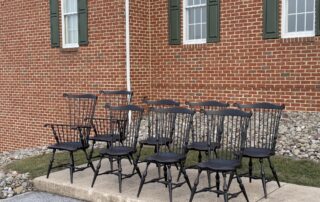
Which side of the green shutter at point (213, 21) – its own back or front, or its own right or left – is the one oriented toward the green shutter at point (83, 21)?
right

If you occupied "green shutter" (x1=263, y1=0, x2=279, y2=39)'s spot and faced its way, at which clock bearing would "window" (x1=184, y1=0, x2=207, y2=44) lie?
The window is roughly at 4 o'clock from the green shutter.

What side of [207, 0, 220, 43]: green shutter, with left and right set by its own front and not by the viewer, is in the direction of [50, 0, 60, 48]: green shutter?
right

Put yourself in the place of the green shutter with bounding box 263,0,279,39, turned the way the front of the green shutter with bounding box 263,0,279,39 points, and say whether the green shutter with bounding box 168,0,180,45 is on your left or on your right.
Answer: on your right

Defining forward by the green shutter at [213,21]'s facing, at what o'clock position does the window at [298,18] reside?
The window is roughly at 10 o'clock from the green shutter.

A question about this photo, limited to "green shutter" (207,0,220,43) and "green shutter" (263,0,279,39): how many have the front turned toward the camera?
2

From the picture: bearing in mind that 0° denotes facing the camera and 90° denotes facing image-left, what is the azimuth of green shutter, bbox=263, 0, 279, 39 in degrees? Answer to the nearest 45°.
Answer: approximately 0°
